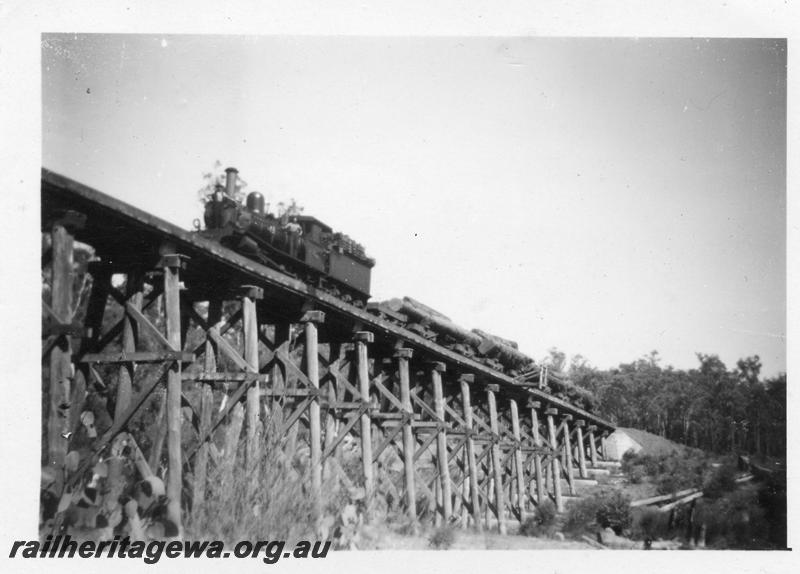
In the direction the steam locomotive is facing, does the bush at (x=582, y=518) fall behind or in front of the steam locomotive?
behind

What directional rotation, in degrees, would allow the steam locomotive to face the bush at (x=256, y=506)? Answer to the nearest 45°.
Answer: approximately 45° to its left

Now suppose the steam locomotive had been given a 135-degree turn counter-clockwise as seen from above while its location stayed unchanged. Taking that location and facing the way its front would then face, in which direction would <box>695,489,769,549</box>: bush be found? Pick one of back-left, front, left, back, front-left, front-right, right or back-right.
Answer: front

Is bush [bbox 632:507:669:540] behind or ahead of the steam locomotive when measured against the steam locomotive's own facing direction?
behind

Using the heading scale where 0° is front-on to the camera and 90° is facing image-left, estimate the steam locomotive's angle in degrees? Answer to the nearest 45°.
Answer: approximately 45°
